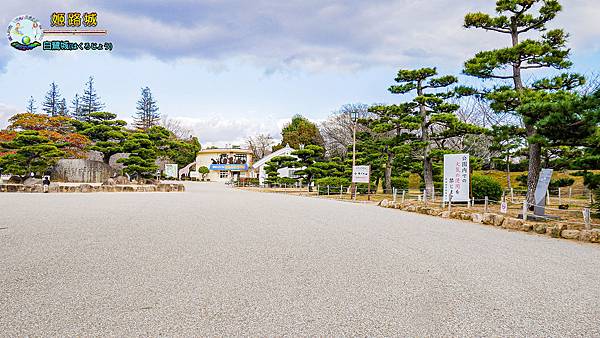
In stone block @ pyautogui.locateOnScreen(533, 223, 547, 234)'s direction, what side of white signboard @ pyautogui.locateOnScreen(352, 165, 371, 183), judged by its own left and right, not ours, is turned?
front

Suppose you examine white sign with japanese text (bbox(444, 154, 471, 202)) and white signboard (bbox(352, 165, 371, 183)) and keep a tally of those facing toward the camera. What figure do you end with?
2

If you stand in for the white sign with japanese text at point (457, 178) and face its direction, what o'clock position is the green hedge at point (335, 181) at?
The green hedge is roughly at 5 o'clock from the white sign with japanese text.

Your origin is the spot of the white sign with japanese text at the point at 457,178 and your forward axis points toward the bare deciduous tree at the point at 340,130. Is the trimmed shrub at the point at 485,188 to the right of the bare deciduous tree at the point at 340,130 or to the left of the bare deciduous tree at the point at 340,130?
right

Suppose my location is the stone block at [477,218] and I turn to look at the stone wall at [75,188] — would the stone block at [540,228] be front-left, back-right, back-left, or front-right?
back-left

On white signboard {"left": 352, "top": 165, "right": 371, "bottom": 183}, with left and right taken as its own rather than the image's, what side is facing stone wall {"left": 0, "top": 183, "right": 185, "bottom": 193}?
right

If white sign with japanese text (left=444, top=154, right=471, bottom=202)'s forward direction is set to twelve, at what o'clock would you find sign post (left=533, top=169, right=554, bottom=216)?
The sign post is roughly at 11 o'clock from the white sign with japanese text.

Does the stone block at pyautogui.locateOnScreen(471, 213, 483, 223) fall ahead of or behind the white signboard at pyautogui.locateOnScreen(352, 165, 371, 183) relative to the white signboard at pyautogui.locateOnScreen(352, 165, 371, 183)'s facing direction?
ahead

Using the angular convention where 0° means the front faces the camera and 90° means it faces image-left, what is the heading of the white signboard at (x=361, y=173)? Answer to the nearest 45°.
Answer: approximately 0°

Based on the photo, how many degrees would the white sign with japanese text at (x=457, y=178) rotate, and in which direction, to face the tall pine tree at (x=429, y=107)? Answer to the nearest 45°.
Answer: approximately 180°

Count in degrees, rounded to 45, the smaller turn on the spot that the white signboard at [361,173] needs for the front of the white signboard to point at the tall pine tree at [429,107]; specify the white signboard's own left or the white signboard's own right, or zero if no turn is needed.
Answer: approximately 90° to the white signboard's own left

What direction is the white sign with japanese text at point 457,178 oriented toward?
toward the camera
